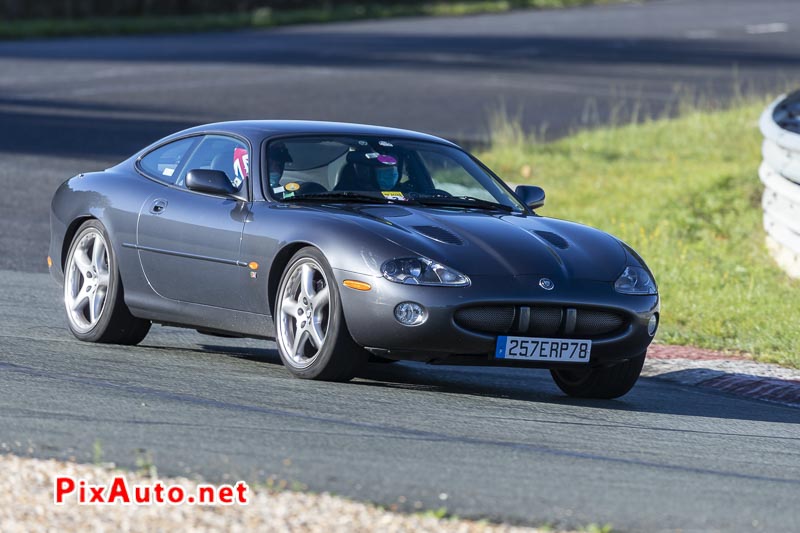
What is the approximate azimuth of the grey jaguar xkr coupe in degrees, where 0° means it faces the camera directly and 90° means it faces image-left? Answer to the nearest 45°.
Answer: approximately 315°

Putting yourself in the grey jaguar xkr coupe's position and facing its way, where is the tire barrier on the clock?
The tire barrier is roughly at 9 o'clock from the grey jaguar xkr coupe.
